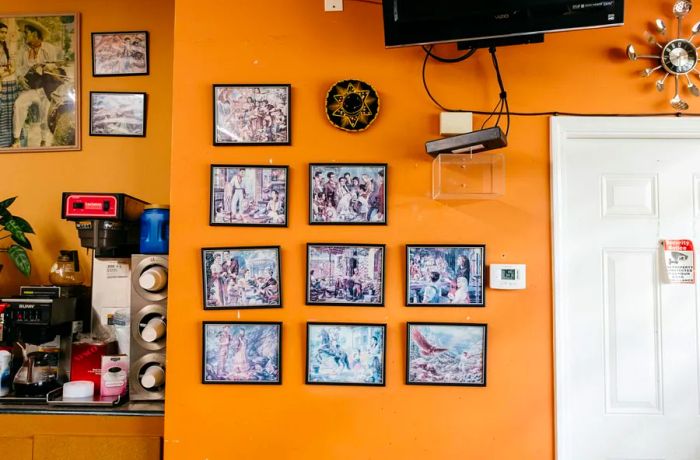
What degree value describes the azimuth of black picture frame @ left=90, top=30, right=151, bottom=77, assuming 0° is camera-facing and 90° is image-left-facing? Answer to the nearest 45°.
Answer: approximately 0°

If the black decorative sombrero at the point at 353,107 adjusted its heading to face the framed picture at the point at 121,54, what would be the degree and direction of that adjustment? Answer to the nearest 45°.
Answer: approximately 135° to its right

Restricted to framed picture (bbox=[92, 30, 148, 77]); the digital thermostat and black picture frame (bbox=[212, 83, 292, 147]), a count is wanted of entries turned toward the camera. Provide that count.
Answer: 3
